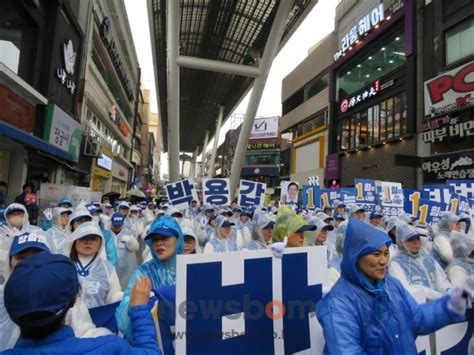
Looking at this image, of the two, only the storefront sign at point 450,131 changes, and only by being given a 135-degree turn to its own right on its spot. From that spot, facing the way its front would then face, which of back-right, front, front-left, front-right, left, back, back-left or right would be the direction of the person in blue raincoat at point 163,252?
back

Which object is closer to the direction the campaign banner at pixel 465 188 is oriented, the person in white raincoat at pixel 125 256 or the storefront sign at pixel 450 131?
the person in white raincoat

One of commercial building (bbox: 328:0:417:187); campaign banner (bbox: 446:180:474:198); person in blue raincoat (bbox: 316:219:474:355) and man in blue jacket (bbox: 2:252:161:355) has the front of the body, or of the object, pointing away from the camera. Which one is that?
the man in blue jacket

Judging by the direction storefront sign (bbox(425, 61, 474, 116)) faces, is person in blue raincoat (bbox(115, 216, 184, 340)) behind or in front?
in front

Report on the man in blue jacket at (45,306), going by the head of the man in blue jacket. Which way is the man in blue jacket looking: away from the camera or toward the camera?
away from the camera

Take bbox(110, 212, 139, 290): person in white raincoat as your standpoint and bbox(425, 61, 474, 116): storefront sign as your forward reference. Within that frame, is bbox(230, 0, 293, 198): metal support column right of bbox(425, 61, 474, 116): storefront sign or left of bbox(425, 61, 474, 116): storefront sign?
left

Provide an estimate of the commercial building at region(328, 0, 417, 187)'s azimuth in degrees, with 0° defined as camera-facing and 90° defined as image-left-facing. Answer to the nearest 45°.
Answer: approximately 45°

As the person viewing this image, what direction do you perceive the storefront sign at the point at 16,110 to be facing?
facing the viewer and to the right of the viewer

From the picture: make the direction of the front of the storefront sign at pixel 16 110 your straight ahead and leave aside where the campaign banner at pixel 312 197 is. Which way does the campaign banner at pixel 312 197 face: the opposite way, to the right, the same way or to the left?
to the right

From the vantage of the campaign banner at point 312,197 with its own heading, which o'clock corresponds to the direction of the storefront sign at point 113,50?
The storefront sign is roughly at 4 o'clock from the campaign banner.

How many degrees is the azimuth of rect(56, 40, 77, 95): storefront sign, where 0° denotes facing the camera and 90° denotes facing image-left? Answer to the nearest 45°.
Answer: approximately 315°

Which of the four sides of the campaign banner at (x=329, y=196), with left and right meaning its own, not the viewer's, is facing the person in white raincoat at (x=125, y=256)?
front

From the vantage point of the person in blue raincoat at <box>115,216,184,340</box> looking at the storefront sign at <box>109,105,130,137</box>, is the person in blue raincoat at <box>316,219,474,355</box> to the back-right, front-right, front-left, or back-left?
back-right

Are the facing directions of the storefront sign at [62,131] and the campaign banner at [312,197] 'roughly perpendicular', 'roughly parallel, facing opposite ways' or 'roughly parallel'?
roughly perpendicular

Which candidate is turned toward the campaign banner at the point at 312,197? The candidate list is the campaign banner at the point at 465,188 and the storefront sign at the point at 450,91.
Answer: the storefront sign

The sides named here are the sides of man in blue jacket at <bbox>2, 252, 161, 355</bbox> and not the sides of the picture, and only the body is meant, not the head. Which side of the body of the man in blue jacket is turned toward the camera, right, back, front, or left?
back
